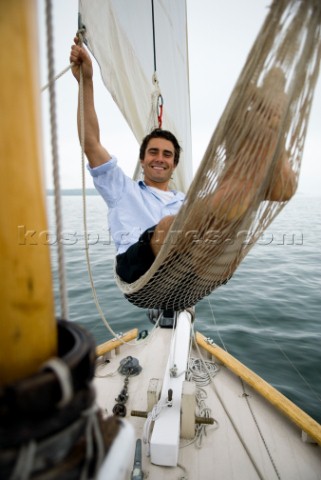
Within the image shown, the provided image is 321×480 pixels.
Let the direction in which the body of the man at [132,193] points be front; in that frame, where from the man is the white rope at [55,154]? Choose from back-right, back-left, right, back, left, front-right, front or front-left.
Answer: front-right

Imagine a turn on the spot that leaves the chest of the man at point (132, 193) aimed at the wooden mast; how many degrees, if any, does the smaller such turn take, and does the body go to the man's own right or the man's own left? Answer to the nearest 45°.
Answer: approximately 45° to the man's own right
